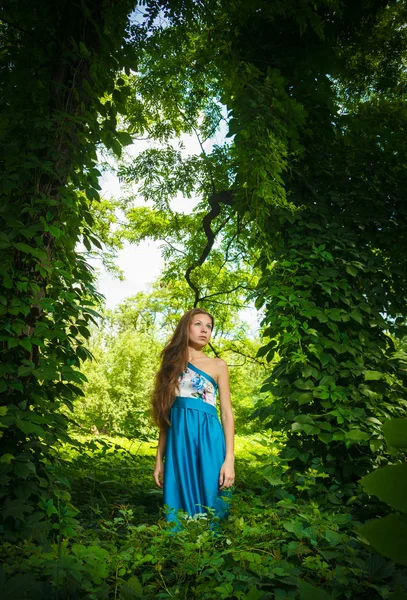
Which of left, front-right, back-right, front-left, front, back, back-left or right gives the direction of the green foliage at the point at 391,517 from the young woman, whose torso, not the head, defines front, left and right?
front

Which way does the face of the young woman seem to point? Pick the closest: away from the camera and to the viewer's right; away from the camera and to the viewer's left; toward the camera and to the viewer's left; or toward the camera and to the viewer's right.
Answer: toward the camera and to the viewer's right

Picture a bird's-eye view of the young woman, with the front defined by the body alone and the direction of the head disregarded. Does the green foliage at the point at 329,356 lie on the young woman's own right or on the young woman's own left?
on the young woman's own left

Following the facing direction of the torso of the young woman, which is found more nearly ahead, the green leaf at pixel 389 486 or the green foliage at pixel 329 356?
the green leaf

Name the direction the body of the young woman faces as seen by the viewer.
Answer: toward the camera

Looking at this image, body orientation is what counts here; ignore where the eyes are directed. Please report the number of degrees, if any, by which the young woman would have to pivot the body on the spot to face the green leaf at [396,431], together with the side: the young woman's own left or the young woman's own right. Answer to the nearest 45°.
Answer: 0° — they already face it
